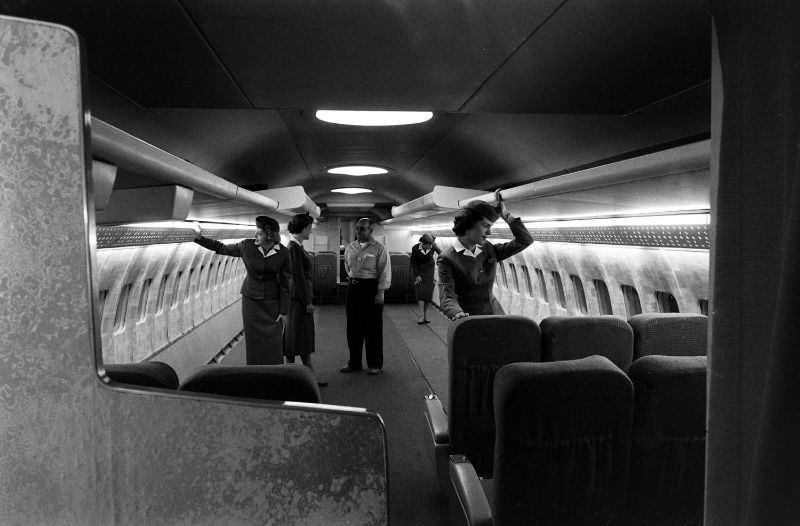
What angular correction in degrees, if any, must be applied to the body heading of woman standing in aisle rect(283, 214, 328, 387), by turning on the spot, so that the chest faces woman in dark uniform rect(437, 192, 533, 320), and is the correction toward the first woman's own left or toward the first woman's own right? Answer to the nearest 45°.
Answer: approximately 45° to the first woman's own right

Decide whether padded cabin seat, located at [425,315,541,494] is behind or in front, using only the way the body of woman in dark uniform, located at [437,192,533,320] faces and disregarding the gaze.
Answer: in front
